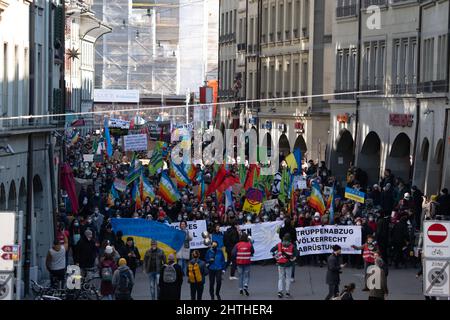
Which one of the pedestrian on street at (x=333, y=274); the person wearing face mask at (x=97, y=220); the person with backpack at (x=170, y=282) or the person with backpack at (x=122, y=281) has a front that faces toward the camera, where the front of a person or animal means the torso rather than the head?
the person wearing face mask

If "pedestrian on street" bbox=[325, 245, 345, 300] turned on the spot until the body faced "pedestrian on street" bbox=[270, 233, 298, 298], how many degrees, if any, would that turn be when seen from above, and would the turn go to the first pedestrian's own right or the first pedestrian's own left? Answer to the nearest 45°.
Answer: approximately 135° to the first pedestrian's own left

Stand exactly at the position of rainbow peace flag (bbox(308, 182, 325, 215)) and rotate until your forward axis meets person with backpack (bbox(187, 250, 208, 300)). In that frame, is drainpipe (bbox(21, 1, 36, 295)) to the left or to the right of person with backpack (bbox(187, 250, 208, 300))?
right

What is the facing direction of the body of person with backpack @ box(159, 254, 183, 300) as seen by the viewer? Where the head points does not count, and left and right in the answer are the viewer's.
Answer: facing away from the viewer

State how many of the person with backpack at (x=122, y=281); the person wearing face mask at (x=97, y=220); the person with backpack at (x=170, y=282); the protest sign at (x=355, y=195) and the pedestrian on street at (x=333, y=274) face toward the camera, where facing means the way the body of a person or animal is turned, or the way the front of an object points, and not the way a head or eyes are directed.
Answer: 2

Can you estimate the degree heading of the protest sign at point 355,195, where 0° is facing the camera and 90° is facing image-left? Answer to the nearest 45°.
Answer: approximately 0°

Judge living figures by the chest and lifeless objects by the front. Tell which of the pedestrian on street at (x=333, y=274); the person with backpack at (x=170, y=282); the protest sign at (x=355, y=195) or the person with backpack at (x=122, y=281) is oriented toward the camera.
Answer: the protest sign

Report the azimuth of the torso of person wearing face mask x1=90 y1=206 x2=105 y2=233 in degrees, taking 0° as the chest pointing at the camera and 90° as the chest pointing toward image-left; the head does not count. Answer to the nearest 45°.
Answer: approximately 0°

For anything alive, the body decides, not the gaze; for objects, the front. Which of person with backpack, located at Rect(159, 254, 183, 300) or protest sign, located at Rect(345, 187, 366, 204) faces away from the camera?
the person with backpack

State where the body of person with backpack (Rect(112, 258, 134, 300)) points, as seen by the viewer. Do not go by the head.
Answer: away from the camera

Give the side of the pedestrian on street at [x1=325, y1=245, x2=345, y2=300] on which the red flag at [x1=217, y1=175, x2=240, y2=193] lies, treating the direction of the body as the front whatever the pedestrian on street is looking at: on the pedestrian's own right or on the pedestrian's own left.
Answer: on the pedestrian's own left
